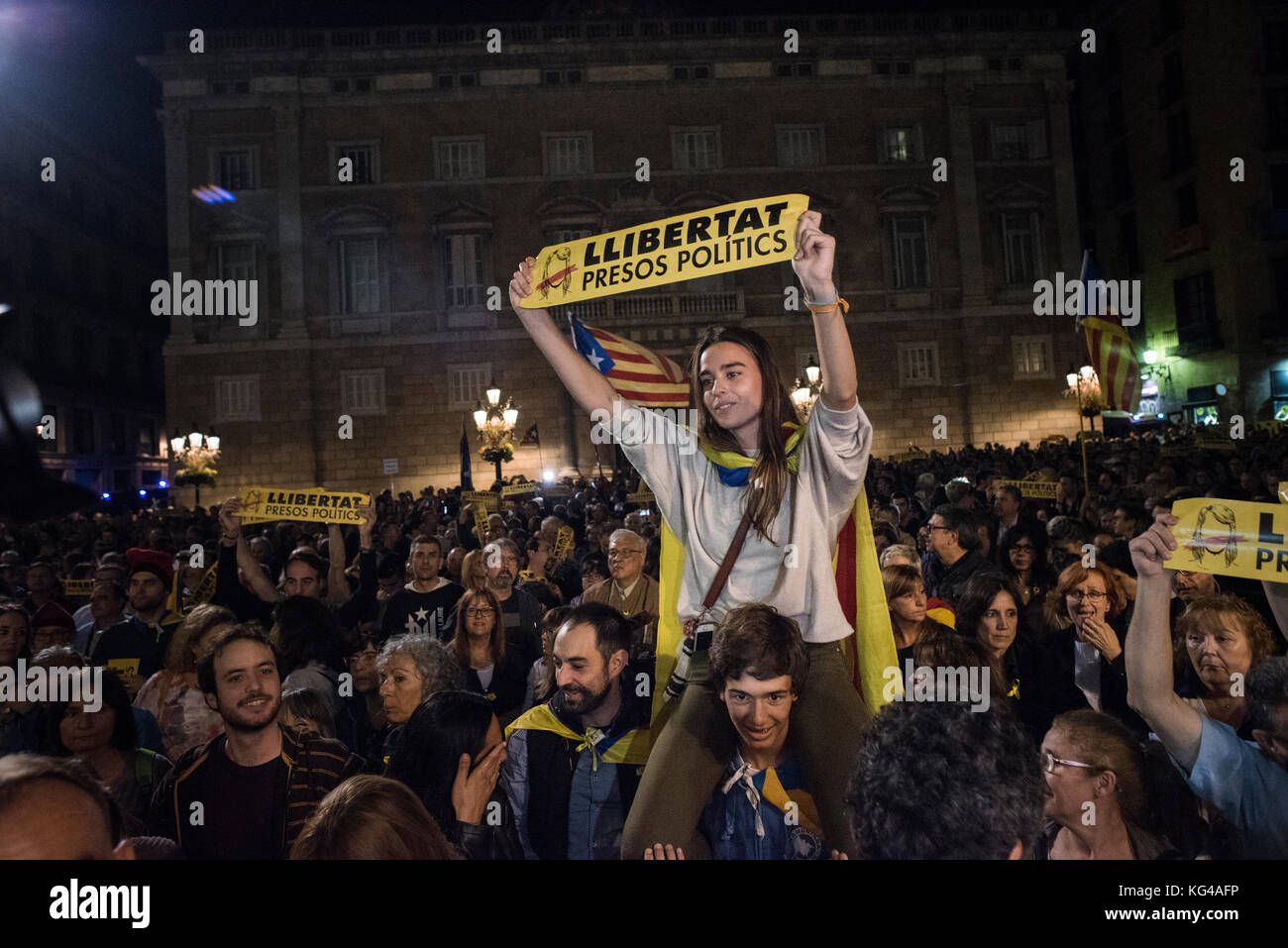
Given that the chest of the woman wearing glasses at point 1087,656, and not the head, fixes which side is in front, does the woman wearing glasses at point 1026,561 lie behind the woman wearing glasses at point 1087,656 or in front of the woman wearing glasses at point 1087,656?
behind

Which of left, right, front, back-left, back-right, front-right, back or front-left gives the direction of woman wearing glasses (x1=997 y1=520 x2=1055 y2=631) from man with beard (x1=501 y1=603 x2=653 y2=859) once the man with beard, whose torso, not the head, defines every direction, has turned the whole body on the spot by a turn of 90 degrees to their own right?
back-right

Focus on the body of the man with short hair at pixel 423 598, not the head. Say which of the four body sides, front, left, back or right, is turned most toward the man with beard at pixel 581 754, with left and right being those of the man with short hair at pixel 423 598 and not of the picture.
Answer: front

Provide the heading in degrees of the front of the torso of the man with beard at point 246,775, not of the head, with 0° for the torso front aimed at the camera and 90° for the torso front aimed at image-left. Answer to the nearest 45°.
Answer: approximately 0°

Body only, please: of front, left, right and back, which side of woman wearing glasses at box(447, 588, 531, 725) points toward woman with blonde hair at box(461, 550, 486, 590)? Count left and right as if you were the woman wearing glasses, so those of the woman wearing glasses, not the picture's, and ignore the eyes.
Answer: back

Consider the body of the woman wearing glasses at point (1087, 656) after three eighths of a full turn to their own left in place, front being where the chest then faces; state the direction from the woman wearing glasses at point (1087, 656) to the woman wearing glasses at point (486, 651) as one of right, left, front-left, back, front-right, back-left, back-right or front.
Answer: back-left

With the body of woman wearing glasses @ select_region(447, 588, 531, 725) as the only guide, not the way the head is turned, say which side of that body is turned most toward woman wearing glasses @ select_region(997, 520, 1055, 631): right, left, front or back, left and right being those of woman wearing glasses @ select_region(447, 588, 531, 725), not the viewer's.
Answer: left

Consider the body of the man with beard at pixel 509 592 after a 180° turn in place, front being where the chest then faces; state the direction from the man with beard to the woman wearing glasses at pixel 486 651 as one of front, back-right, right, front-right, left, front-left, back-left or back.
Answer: back

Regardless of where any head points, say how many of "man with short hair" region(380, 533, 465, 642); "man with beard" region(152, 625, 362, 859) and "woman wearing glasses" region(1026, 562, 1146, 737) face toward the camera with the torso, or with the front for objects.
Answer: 3
